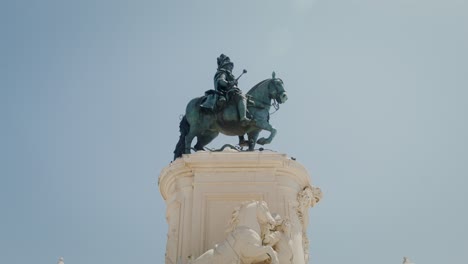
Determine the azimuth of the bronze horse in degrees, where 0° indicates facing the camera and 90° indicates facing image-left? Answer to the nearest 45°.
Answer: approximately 270°
